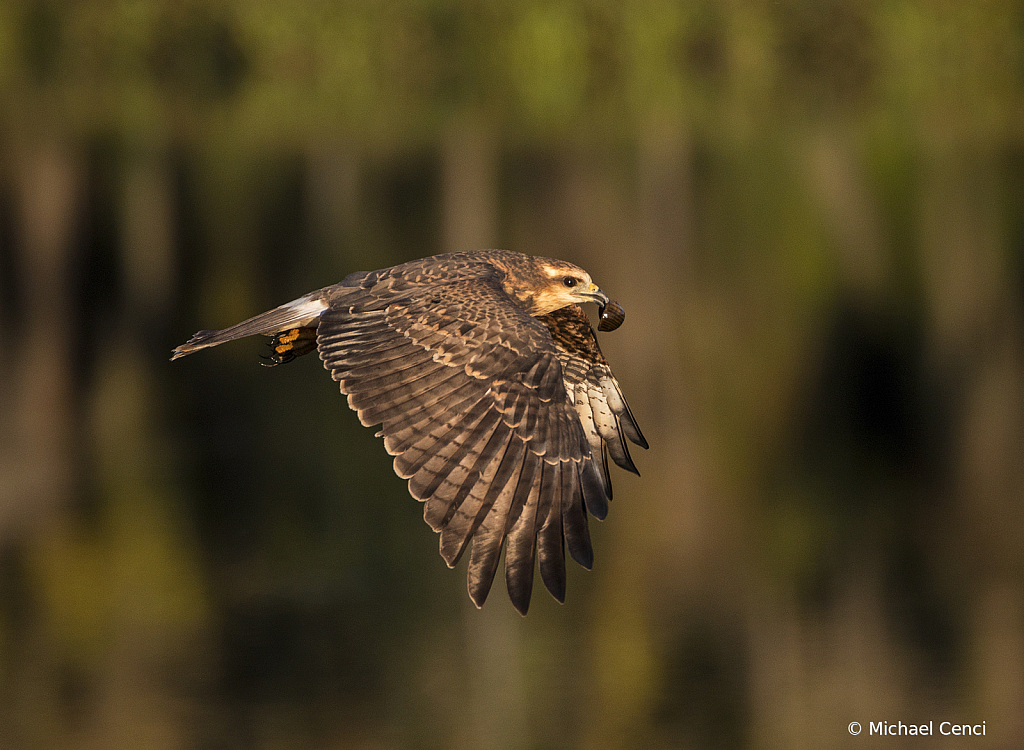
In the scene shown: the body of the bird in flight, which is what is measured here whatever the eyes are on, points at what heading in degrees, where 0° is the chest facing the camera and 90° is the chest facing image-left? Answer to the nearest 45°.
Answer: approximately 270°
